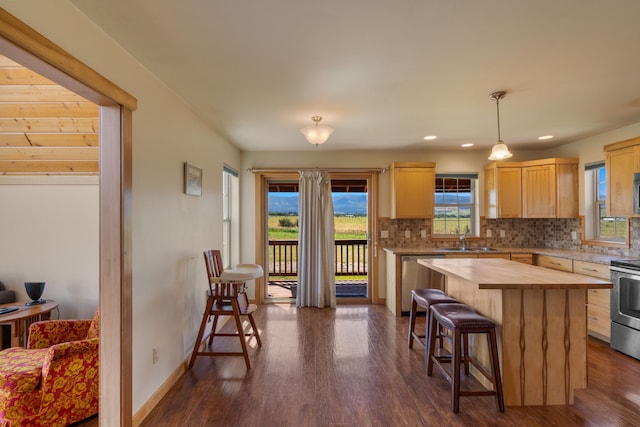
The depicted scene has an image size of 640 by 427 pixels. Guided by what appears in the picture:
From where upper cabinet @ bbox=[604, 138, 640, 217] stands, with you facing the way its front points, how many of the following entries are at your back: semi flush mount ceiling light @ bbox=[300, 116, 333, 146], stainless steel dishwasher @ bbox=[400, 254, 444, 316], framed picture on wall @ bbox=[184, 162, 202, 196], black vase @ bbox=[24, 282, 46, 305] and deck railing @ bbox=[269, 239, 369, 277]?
0

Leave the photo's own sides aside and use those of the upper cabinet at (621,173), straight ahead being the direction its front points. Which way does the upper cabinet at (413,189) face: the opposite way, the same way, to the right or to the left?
to the left

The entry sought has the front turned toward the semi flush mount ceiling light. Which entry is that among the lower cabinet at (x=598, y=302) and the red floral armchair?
the lower cabinet

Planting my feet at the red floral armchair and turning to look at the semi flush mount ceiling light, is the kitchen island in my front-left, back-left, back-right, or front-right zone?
front-right

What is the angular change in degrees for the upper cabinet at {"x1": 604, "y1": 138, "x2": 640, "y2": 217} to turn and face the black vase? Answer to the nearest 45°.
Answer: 0° — it already faces it

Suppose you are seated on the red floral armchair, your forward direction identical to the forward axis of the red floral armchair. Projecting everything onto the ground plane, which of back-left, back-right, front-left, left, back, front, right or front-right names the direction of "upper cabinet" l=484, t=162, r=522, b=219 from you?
back-left

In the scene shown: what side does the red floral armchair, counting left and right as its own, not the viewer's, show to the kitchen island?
back

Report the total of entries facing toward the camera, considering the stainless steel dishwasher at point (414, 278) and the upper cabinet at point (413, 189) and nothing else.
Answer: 2

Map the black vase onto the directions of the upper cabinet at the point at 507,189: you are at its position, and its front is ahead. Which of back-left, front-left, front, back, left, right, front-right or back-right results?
front-right

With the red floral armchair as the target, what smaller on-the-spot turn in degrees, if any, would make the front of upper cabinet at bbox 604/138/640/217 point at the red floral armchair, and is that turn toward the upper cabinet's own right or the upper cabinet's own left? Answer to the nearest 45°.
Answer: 0° — it already faces it

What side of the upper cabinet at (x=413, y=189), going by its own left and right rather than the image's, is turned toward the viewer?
front

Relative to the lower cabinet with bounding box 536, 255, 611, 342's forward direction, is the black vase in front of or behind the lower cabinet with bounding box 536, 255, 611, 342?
in front

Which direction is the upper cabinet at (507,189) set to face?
toward the camera
